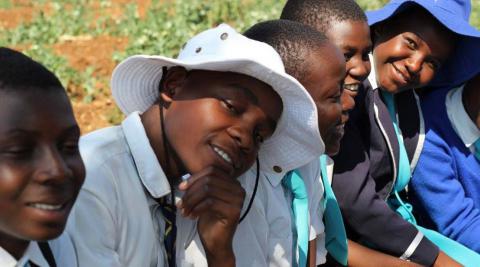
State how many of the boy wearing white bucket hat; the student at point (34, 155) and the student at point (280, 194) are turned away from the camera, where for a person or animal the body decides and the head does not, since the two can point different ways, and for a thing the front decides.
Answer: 0

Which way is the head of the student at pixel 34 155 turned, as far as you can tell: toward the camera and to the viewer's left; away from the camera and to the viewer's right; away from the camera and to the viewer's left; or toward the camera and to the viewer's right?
toward the camera and to the viewer's right

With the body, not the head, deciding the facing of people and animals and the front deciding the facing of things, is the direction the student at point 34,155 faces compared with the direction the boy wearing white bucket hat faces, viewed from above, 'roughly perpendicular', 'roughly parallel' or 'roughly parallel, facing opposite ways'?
roughly parallel

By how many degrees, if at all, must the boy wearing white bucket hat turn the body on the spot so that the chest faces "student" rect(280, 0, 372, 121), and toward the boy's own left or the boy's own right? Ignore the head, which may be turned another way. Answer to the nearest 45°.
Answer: approximately 90° to the boy's own left

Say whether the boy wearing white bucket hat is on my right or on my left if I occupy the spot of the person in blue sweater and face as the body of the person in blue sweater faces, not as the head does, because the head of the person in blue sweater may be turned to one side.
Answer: on my right

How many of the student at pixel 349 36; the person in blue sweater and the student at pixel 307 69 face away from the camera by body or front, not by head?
0

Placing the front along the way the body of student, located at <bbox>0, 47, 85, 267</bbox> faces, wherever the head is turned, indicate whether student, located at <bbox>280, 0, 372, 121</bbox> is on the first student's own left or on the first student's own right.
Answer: on the first student's own left

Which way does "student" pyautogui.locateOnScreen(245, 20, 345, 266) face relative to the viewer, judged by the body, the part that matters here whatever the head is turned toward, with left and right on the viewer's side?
facing the viewer and to the right of the viewer
